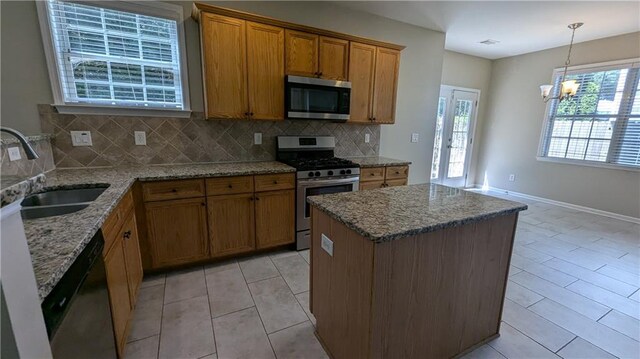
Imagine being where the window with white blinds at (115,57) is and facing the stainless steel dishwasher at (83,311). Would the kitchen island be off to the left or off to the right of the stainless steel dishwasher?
left

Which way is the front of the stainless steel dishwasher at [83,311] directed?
to the viewer's right

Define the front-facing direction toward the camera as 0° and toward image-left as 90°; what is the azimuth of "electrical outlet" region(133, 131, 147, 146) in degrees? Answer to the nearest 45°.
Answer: approximately 0°

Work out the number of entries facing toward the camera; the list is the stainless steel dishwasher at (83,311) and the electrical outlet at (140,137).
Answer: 1

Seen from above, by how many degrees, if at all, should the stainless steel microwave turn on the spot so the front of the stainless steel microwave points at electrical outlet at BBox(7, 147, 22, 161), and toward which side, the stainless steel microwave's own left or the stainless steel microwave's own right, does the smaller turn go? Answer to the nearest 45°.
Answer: approximately 90° to the stainless steel microwave's own right

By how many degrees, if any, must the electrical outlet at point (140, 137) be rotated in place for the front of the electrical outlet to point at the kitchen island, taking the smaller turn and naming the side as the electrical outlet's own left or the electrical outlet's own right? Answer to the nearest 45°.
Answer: approximately 45° to the electrical outlet's own left

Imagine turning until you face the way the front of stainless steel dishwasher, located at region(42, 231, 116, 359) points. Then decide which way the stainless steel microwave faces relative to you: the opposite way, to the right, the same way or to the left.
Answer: to the right

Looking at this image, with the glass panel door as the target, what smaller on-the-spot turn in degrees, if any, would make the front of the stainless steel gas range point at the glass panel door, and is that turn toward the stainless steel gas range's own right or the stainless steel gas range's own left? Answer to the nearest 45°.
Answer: approximately 90° to the stainless steel gas range's own left

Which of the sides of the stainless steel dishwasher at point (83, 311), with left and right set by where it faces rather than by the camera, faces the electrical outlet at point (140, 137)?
left
